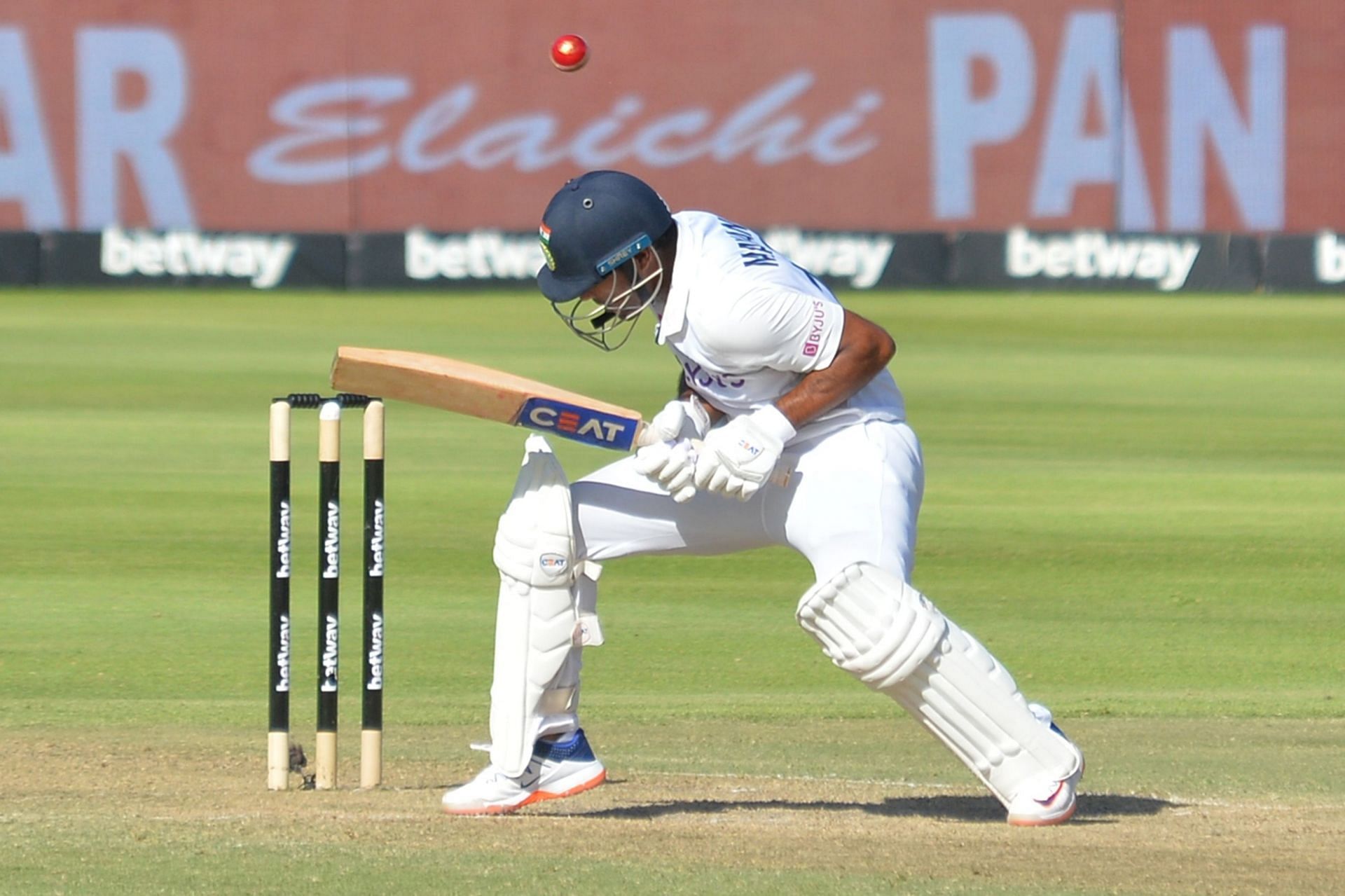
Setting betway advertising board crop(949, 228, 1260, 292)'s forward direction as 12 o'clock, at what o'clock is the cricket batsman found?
The cricket batsman is roughly at 12 o'clock from the betway advertising board.

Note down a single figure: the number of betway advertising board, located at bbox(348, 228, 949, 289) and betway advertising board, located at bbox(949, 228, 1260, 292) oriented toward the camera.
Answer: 2

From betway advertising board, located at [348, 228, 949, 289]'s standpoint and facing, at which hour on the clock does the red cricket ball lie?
The red cricket ball is roughly at 12 o'clock from the betway advertising board.

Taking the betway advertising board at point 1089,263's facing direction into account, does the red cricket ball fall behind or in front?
in front

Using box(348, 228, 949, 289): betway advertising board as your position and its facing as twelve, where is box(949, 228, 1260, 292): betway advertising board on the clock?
box(949, 228, 1260, 292): betway advertising board is roughly at 9 o'clock from box(348, 228, 949, 289): betway advertising board.

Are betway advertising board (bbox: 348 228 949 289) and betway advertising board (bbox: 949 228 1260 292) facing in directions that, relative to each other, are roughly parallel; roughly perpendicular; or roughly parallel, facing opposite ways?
roughly parallel

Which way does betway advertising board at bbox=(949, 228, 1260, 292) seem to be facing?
toward the camera

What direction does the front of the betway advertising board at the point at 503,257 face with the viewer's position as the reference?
facing the viewer

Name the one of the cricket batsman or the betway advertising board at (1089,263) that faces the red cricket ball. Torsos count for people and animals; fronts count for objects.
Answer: the betway advertising board

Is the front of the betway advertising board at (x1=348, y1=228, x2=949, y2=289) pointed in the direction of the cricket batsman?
yes
